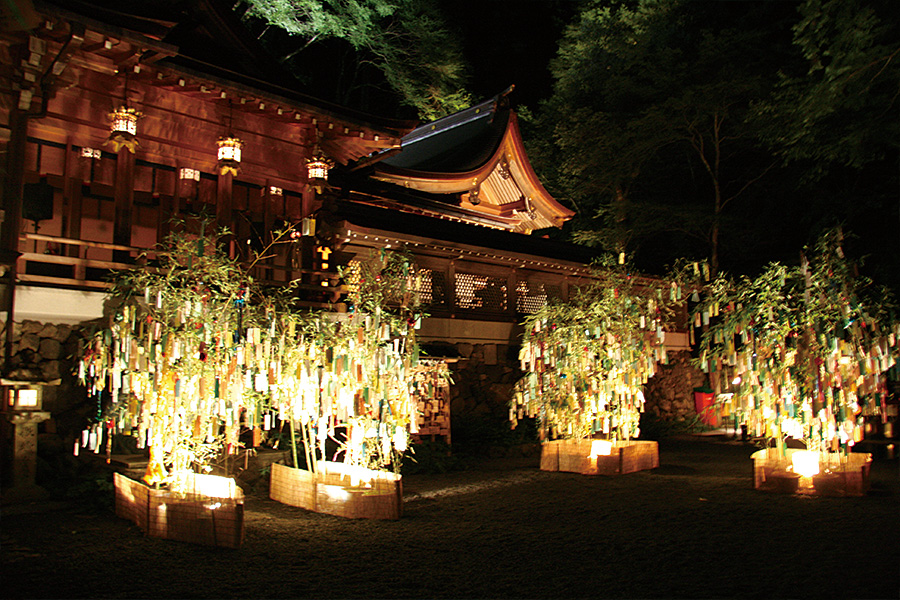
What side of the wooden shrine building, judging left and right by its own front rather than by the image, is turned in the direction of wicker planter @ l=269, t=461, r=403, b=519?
front

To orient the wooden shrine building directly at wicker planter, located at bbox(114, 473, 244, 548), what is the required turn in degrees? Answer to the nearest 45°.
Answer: approximately 45° to its right

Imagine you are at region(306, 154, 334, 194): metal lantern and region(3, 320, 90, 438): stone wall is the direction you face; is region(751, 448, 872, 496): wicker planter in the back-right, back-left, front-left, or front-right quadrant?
back-left

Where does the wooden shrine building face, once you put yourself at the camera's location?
facing the viewer and to the right of the viewer

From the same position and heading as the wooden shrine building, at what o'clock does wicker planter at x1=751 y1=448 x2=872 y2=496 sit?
The wicker planter is roughly at 11 o'clock from the wooden shrine building.

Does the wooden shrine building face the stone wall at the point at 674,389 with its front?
no

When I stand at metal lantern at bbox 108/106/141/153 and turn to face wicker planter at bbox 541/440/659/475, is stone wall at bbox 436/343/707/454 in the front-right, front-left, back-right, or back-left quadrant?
front-left
